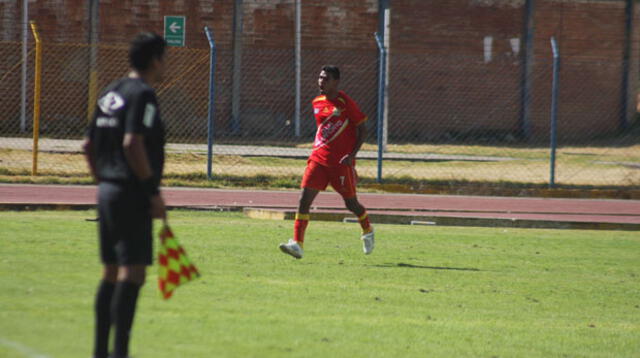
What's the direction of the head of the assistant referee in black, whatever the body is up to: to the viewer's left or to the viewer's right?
to the viewer's right

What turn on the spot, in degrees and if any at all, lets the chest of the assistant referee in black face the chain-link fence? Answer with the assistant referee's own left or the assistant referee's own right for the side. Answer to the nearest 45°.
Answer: approximately 45° to the assistant referee's own left

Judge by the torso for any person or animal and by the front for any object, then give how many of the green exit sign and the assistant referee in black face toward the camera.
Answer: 1

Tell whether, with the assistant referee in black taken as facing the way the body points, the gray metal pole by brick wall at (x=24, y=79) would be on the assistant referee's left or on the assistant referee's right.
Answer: on the assistant referee's left

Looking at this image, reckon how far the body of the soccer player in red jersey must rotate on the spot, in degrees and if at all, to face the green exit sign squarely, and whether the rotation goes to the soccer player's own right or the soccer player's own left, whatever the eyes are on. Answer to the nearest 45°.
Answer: approximately 135° to the soccer player's own right

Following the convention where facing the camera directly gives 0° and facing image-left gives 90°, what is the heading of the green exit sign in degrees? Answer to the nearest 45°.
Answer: approximately 0°

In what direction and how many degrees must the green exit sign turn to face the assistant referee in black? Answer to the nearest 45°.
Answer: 0° — it already faces them

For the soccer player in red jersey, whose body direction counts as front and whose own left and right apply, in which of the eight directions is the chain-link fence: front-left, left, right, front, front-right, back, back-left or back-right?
back-right

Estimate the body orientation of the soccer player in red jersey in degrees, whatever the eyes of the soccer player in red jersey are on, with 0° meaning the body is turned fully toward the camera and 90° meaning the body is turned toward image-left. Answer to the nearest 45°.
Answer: approximately 45°

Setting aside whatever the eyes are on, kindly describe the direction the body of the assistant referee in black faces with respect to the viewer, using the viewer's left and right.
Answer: facing away from the viewer and to the right of the viewer
